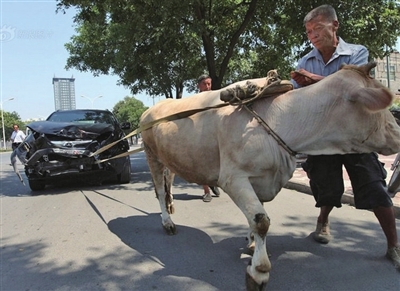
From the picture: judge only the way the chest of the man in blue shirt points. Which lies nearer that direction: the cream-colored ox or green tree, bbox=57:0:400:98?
the cream-colored ox

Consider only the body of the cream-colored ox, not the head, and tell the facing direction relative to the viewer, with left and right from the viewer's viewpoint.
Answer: facing the viewer and to the right of the viewer

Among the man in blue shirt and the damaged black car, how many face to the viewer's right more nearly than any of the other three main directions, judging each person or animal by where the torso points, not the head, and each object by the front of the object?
0

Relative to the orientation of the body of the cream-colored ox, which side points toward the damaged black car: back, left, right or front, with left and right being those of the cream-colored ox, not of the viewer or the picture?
back

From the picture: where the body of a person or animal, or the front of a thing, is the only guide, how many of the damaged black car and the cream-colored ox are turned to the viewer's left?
0

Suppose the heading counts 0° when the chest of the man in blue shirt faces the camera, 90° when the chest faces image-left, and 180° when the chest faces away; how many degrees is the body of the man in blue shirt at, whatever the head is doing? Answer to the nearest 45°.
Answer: approximately 45°

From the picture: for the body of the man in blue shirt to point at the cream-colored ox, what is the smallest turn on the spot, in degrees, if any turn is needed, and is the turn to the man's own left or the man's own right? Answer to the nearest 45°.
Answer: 0° — they already face it

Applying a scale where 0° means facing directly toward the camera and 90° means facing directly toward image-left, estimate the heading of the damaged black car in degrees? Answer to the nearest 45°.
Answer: approximately 0°

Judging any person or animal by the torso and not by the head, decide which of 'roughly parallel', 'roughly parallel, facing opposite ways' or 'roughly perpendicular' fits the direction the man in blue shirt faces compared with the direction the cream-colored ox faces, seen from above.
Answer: roughly perpendicular

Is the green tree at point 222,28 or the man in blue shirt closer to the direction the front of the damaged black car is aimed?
the man in blue shirt
